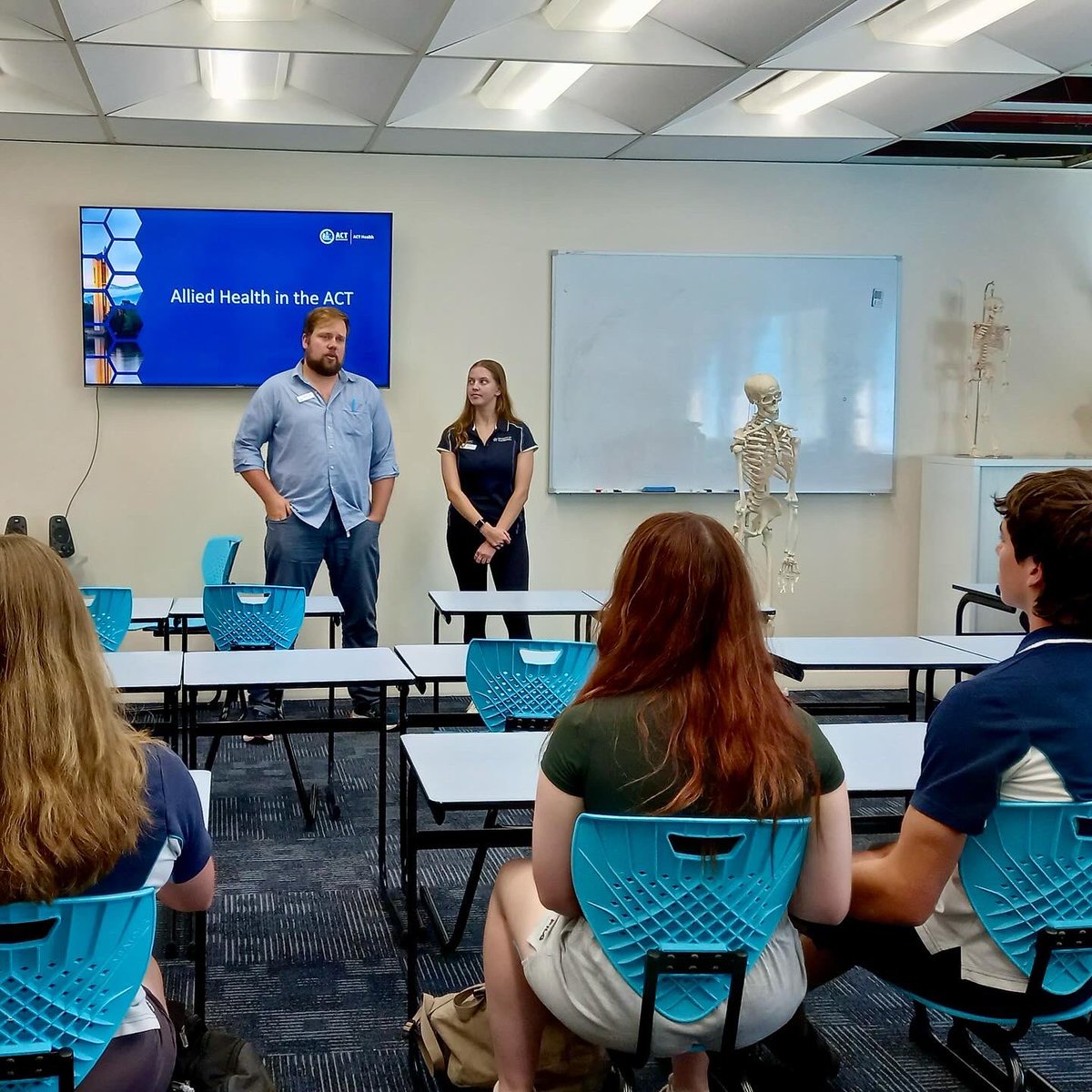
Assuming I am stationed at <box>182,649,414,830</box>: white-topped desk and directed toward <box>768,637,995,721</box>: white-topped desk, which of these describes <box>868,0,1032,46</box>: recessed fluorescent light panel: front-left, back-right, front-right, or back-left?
front-left

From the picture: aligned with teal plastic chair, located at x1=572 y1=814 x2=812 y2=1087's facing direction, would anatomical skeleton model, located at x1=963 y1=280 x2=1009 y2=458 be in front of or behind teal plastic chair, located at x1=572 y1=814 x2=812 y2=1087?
in front

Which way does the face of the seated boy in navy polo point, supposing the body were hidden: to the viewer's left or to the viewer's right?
to the viewer's left

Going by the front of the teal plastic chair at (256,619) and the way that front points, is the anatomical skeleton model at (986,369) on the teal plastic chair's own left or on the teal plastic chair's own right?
on the teal plastic chair's own right

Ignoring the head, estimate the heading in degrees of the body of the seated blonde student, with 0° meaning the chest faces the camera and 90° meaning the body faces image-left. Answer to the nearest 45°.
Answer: approximately 180°

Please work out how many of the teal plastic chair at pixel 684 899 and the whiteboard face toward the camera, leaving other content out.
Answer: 1

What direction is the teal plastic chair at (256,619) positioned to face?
away from the camera

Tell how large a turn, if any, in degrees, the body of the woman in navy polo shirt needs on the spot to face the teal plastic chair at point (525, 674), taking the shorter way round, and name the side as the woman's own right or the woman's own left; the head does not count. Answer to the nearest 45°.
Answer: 0° — they already face it

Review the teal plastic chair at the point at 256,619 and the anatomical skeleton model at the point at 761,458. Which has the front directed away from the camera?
the teal plastic chair

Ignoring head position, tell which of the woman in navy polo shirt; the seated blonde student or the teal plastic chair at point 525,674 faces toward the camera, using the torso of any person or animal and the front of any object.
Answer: the woman in navy polo shirt

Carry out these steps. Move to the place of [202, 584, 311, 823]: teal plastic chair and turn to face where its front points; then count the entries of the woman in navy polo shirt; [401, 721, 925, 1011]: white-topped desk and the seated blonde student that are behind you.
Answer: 2

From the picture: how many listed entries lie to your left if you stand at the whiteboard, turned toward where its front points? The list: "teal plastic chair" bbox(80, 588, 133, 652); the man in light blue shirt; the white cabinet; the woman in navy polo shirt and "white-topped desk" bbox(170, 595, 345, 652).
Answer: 1

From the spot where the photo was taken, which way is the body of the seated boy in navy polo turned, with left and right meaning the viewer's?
facing away from the viewer and to the left of the viewer

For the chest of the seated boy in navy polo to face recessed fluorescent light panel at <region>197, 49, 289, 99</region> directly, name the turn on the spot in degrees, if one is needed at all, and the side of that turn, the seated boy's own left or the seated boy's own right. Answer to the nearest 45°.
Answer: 0° — they already face it

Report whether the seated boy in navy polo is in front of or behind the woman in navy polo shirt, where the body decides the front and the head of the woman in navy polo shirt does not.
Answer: in front

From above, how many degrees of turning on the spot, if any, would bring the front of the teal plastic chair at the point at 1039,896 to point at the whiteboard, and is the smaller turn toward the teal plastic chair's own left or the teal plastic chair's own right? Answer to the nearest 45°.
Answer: approximately 45° to the teal plastic chair's own right

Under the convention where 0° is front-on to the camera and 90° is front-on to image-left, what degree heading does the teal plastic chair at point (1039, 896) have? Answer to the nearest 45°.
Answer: approximately 135°

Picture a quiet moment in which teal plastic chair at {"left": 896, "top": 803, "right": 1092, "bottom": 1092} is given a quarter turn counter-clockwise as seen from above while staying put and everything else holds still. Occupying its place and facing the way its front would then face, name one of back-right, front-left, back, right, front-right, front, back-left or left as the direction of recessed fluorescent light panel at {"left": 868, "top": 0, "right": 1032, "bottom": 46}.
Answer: back-right

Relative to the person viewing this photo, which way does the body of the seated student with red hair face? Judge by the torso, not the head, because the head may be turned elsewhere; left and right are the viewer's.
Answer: facing away from the viewer

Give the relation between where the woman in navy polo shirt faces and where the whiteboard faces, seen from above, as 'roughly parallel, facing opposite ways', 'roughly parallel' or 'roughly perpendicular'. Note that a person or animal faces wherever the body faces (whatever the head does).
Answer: roughly parallel
